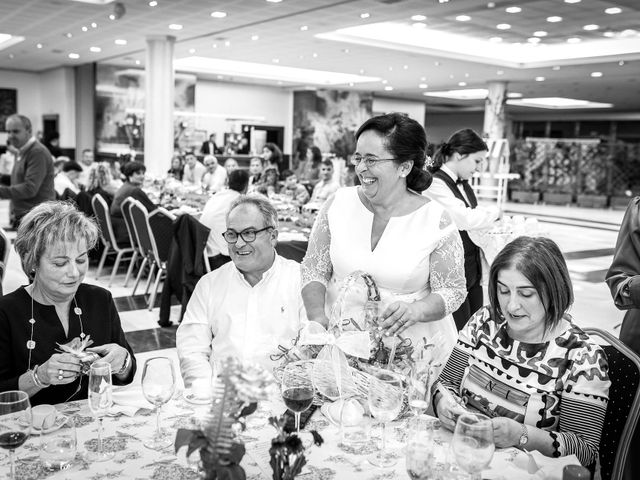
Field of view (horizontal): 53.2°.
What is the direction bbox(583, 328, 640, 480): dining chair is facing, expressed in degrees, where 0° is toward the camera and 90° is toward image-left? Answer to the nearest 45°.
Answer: approximately 45°

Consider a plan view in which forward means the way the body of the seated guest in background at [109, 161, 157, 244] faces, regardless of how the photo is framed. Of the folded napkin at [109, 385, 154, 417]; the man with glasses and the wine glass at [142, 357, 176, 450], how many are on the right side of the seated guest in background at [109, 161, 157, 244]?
3

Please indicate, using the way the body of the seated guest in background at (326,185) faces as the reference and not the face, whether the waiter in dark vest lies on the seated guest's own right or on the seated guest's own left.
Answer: on the seated guest's own left

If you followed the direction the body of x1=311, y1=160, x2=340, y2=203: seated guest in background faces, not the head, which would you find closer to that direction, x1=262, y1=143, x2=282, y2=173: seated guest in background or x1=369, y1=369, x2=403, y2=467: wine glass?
the wine glass

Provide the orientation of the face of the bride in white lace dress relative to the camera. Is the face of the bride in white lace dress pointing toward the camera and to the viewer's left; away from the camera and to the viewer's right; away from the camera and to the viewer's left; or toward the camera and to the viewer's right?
toward the camera and to the viewer's left

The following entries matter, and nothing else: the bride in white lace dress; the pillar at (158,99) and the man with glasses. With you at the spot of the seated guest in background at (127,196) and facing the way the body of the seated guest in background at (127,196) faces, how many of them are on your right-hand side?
2

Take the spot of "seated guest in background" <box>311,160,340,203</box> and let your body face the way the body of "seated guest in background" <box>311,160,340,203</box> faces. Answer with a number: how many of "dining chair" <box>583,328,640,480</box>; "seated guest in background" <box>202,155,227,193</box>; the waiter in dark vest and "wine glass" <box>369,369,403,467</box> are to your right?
1

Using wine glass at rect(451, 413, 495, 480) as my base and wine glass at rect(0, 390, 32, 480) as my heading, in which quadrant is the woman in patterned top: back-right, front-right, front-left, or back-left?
back-right

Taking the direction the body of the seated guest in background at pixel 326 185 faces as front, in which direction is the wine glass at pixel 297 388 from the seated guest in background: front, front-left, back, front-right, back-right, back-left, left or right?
front-left

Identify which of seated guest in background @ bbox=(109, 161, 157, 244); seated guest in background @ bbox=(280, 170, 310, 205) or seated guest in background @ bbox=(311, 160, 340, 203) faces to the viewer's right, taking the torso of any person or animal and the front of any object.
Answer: seated guest in background @ bbox=(109, 161, 157, 244)

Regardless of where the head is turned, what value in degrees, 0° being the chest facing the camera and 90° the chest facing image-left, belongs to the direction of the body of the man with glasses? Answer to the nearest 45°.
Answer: approximately 0°

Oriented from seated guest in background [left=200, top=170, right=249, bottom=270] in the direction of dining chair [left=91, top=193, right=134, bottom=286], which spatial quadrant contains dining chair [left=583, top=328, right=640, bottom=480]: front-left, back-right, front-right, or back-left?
back-left

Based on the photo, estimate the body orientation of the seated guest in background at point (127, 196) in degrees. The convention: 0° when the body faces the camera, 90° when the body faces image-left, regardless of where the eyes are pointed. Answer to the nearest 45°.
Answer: approximately 270°

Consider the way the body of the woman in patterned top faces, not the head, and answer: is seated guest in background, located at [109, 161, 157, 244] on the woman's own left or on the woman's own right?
on the woman's own right

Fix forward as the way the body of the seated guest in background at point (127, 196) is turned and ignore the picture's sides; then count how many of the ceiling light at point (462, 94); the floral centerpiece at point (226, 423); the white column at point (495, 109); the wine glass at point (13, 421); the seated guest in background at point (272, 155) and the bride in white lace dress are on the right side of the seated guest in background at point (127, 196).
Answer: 3

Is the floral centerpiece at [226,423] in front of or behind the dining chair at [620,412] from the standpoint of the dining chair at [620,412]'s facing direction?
in front

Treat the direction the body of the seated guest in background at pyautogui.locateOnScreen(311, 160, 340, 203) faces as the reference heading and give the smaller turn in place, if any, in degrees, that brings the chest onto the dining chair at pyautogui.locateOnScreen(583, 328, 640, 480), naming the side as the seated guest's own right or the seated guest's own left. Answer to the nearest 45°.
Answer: approximately 45° to the seated guest's own left

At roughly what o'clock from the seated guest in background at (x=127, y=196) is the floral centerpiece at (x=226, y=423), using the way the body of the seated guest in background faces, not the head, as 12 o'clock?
The floral centerpiece is roughly at 3 o'clock from the seated guest in background.
